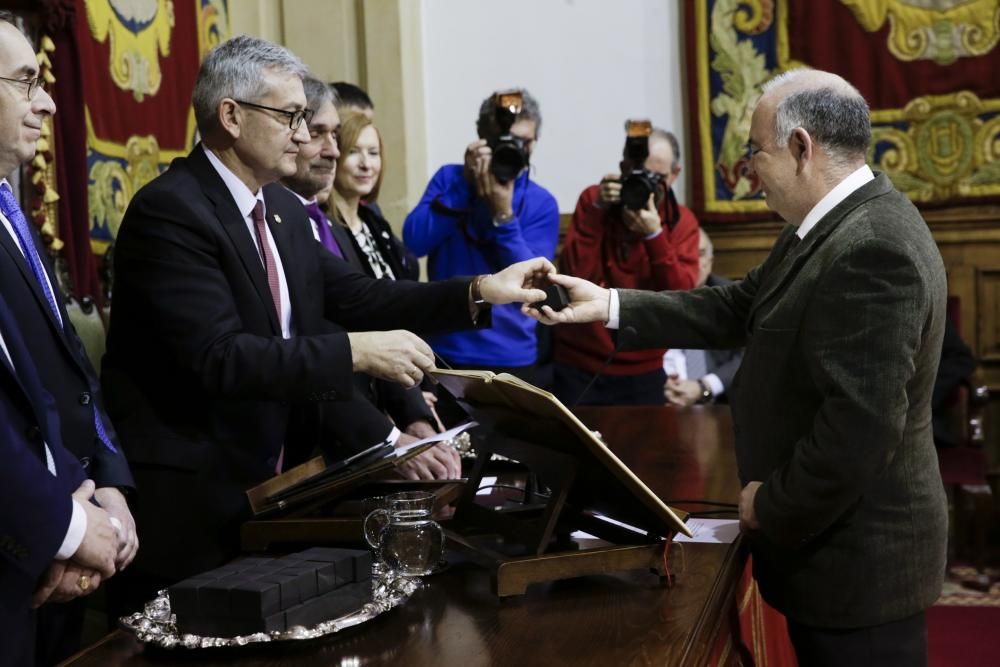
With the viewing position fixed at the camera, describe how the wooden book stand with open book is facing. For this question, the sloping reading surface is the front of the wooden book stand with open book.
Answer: facing away from the viewer and to the right of the viewer

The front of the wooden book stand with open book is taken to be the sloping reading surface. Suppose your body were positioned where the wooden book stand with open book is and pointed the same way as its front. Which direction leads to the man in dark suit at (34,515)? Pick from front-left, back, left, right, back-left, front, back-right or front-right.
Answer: back-left

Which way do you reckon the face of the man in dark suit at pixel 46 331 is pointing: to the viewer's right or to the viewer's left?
to the viewer's right

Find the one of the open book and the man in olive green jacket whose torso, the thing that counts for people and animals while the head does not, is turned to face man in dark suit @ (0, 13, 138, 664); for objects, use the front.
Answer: the man in olive green jacket

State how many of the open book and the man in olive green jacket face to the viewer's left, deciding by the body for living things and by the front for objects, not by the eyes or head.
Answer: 1

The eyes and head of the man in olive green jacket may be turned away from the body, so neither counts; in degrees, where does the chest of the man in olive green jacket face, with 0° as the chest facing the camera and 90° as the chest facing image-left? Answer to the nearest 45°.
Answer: approximately 90°

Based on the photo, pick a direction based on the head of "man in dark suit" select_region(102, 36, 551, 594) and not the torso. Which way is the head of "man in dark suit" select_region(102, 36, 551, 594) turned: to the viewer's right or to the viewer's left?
to the viewer's right

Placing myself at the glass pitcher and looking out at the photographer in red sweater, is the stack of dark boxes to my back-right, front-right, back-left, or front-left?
back-left

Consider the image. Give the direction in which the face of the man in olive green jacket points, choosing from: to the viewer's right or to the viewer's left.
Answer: to the viewer's left
